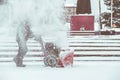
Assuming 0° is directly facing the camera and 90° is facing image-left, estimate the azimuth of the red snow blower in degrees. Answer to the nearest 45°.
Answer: approximately 270°
